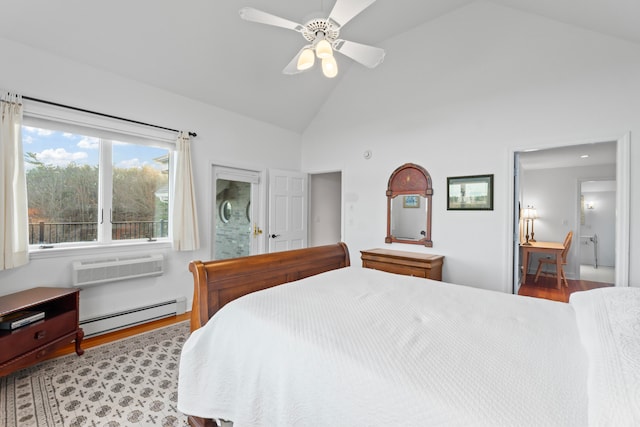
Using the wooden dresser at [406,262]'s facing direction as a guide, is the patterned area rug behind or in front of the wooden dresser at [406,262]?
in front

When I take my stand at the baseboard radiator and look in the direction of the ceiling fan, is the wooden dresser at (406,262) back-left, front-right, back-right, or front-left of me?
front-left

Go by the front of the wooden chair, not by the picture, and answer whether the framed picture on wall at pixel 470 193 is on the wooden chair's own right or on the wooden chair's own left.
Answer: on the wooden chair's own left

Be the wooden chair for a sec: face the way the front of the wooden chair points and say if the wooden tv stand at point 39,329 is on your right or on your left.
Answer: on your left

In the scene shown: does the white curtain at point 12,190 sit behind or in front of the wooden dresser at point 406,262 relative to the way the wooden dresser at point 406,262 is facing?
in front

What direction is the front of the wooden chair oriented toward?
to the viewer's left

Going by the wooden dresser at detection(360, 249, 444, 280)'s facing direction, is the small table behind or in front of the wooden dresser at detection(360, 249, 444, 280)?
behind

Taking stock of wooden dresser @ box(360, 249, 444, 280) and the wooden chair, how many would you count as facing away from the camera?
0

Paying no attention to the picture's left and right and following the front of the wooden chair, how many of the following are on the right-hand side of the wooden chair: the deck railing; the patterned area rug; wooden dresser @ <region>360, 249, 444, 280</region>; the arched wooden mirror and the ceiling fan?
0

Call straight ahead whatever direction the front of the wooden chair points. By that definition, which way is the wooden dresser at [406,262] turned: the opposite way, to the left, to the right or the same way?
to the left

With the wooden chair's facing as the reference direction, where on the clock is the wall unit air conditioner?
The wall unit air conditioner is roughly at 10 o'clock from the wooden chair.

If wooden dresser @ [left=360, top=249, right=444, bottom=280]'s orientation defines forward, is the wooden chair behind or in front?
behind

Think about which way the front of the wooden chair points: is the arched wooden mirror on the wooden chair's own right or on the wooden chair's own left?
on the wooden chair's own left

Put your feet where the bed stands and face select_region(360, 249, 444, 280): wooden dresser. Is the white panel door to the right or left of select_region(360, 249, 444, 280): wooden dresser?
left

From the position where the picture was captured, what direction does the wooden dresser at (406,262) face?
facing the viewer and to the left of the viewer
